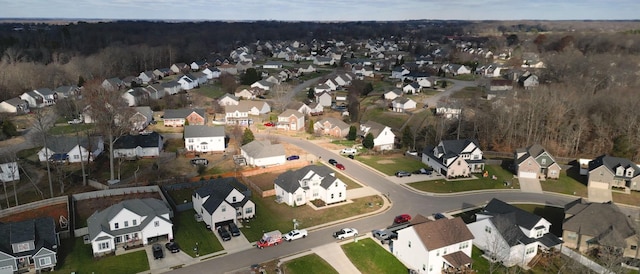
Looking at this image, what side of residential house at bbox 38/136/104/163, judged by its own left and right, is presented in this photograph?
front

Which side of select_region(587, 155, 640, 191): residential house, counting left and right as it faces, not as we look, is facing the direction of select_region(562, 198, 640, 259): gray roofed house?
front

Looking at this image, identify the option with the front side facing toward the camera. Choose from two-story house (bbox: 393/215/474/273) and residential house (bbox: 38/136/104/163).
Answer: the residential house

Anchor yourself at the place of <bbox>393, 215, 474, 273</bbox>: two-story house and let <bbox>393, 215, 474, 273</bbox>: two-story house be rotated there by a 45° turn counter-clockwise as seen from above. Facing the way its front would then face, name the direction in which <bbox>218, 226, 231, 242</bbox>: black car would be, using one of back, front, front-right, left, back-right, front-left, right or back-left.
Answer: front

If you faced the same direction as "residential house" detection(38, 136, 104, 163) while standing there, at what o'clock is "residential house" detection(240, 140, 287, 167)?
"residential house" detection(240, 140, 287, 167) is roughly at 10 o'clock from "residential house" detection(38, 136, 104, 163).

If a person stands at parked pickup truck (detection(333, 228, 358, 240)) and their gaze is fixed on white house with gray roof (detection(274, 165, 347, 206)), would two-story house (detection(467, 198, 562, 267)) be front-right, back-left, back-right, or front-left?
back-right

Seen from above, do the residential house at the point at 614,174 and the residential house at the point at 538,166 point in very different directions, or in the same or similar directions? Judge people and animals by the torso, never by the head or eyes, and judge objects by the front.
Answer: same or similar directions

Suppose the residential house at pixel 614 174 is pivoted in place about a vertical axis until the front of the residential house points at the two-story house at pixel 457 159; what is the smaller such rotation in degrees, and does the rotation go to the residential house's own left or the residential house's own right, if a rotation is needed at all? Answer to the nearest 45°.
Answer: approximately 90° to the residential house's own right

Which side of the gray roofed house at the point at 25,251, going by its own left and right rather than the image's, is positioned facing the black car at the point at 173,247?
left

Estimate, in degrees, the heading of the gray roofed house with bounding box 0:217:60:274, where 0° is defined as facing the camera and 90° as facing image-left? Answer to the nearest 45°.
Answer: approximately 0°

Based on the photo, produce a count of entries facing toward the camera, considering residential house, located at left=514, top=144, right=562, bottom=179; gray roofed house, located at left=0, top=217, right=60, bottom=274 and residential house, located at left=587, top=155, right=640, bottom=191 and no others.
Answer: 3

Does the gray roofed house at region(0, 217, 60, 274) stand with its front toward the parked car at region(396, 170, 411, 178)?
no

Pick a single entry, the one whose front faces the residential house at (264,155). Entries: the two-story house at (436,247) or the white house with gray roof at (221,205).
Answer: the two-story house

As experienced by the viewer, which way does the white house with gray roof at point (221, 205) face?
facing the viewer and to the right of the viewer

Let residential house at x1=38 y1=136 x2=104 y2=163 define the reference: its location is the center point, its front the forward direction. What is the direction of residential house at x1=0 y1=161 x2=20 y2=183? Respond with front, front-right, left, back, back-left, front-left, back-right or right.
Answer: front-right
